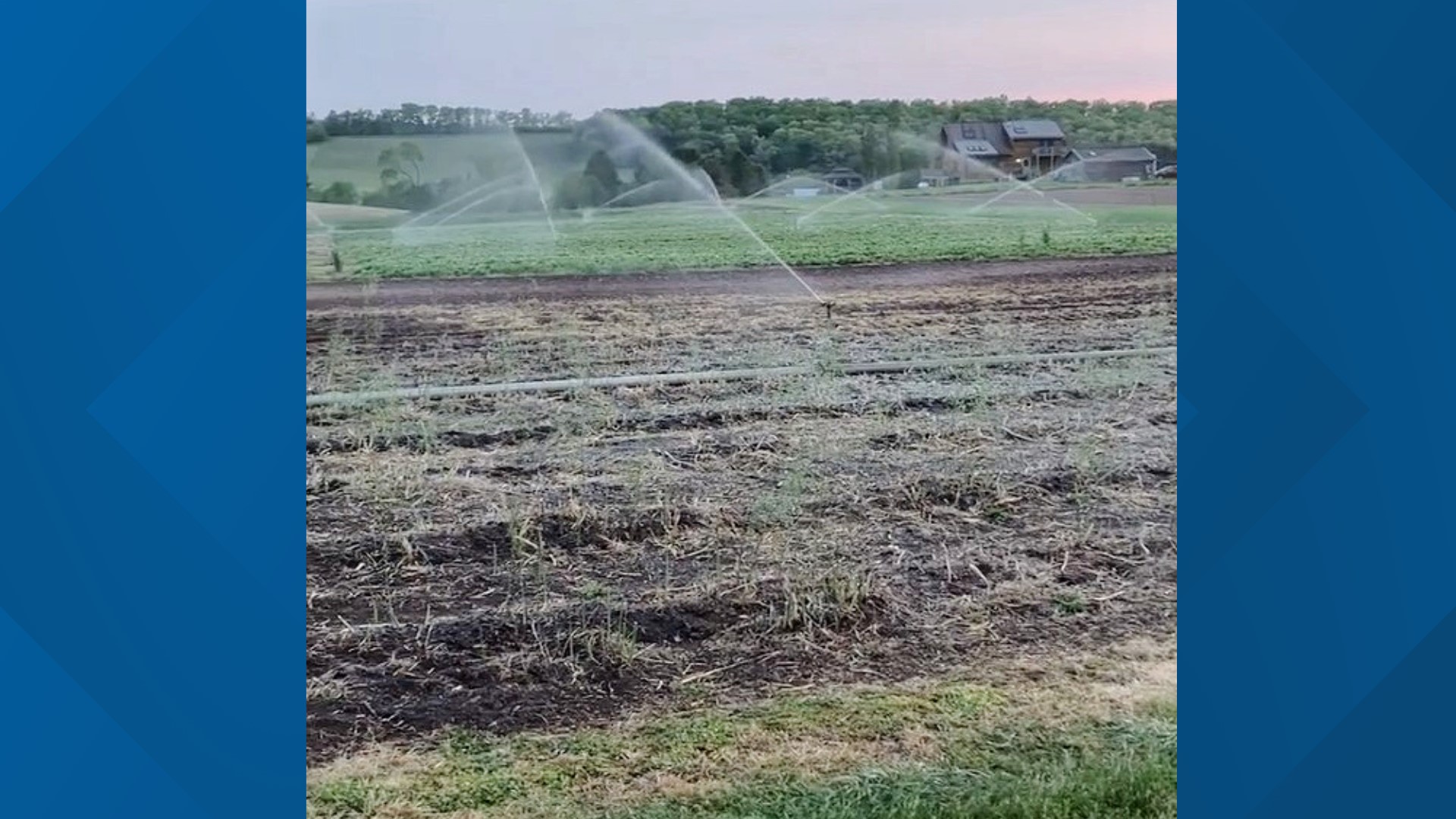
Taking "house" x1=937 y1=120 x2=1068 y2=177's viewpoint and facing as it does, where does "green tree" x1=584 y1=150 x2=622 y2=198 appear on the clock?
The green tree is roughly at 2 o'clock from the house.

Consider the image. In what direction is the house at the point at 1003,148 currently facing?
toward the camera

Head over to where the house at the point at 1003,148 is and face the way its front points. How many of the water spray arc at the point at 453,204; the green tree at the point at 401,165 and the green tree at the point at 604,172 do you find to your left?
0

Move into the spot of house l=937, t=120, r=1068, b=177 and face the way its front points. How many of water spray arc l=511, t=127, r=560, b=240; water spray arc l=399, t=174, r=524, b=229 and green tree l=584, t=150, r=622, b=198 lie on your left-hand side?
0

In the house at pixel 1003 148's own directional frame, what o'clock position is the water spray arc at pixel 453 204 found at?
The water spray arc is roughly at 2 o'clock from the house.
